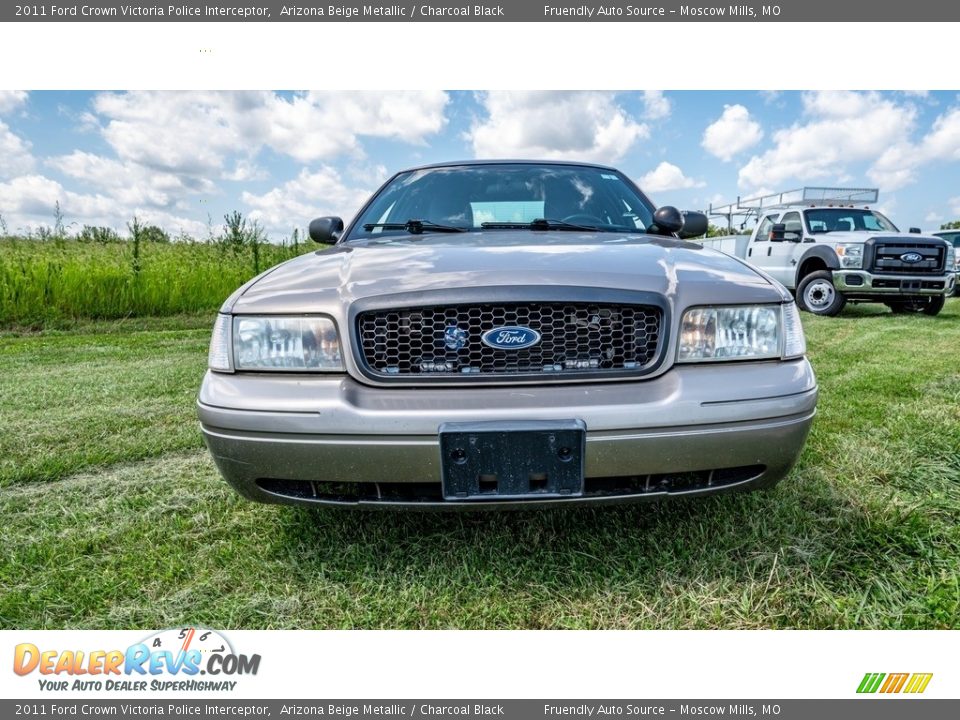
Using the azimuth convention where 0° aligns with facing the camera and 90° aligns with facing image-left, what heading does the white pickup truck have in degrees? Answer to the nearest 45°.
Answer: approximately 315°
